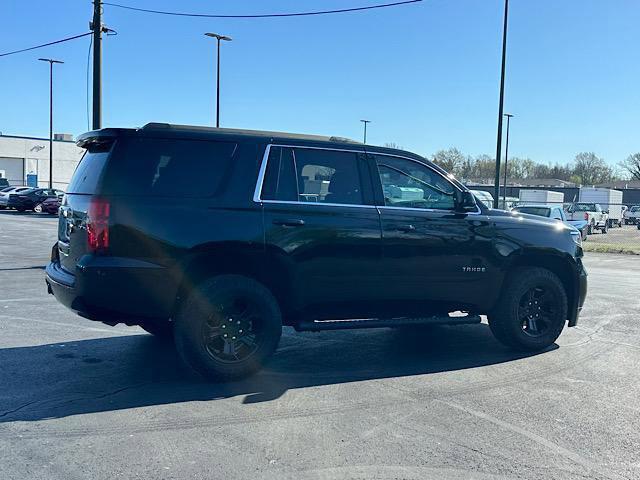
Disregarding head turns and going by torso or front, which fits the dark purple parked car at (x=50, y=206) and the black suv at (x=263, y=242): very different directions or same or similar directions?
very different directions

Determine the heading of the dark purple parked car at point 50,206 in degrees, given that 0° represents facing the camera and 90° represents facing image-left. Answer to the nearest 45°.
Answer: approximately 45°

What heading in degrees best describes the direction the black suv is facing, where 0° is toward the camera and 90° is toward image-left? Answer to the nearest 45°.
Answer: approximately 225°

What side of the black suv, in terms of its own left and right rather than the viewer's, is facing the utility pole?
left

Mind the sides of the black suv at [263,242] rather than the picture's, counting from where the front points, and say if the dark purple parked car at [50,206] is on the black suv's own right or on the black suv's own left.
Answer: on the black suv's own left
